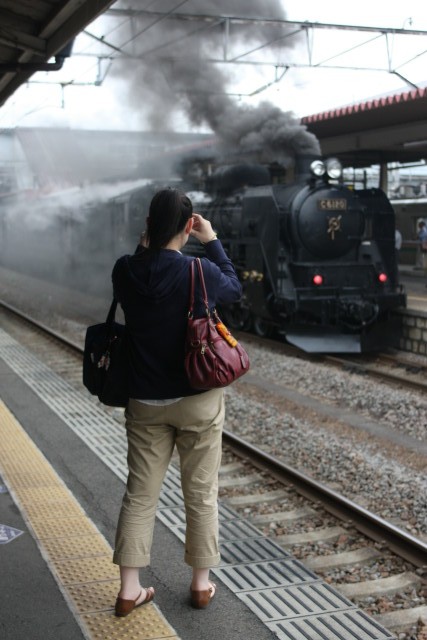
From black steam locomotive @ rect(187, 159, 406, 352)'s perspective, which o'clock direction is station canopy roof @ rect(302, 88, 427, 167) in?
The station canopy roof is roughly at 8 o'clock from the black steam locomotive.

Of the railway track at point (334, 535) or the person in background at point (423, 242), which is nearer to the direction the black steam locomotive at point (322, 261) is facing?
the railway track

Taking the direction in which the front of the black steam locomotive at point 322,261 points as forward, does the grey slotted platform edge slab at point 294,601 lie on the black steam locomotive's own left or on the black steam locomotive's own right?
on the black steam locomotive's own right

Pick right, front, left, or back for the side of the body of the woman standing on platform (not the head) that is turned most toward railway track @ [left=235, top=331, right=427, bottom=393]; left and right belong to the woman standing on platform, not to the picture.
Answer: front

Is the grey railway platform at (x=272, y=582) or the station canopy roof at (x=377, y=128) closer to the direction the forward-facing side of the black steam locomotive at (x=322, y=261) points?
the grey railway platform

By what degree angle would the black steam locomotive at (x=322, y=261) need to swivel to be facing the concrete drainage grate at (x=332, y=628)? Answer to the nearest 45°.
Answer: approximately 45° to its right

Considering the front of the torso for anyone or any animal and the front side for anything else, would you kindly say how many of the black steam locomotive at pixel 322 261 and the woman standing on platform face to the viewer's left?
0

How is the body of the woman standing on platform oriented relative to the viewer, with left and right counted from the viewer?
facing away from the viewer and to the right of the viewer
